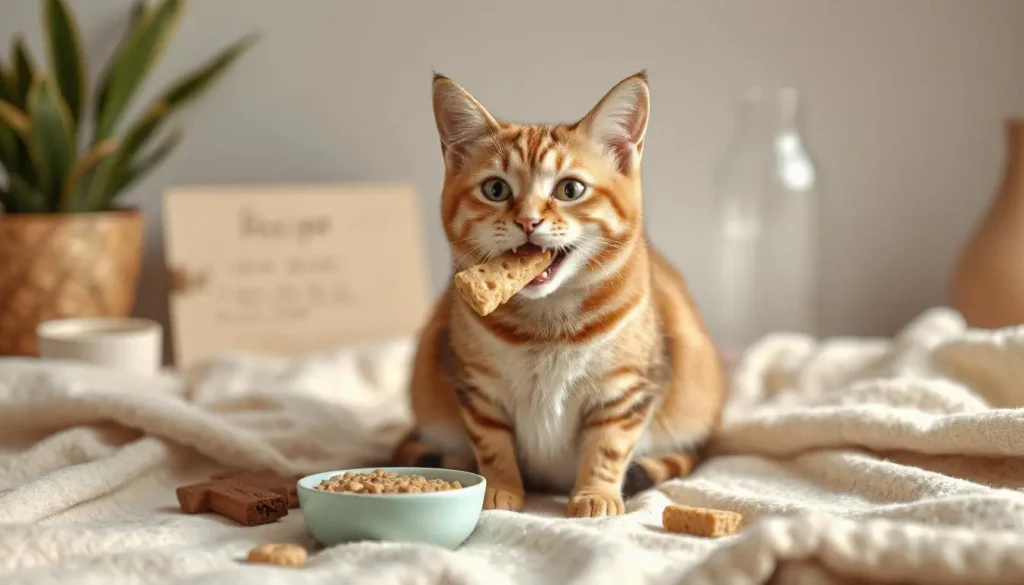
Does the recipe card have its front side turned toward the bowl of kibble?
yes

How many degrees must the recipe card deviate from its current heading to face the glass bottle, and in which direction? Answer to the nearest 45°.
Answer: approximately 90° to its left

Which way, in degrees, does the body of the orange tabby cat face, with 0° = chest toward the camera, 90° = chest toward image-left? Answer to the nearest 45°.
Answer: approximately 0°

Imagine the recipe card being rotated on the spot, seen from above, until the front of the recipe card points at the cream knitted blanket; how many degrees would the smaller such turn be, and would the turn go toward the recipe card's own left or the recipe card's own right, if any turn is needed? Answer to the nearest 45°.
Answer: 0° — it already faces it

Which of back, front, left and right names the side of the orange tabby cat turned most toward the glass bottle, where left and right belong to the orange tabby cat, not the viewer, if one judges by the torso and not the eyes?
back

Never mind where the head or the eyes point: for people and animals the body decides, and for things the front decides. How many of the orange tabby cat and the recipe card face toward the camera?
2

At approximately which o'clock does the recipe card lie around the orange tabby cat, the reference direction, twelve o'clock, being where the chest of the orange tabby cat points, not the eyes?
The recipe card is roughly at 5 o'clock from the orange tabby cat.

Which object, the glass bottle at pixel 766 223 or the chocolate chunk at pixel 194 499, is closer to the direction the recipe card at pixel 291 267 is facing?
the chocolate chunk

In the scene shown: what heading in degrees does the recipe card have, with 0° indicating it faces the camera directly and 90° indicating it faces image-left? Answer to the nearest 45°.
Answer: approximately 0°
